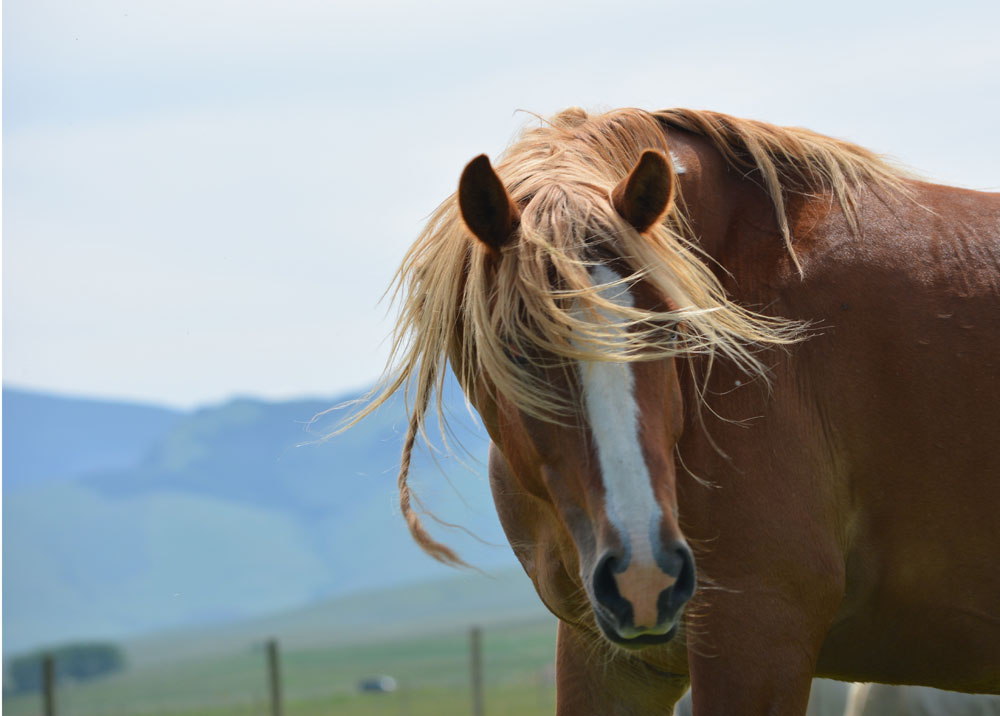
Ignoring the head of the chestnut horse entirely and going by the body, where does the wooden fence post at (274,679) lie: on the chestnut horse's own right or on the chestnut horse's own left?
on the chestnut horse's own right

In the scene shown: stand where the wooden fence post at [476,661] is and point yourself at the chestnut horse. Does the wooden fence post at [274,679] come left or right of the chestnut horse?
right

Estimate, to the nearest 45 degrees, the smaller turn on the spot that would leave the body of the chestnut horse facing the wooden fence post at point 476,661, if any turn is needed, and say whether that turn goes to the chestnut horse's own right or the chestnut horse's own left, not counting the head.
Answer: approximately 135° to the chestnut horse's own right

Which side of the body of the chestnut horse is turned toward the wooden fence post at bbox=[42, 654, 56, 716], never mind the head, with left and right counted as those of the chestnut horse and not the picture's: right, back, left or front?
right

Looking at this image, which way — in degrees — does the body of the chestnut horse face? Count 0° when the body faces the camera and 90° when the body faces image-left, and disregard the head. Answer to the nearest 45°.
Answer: approximately 45°
